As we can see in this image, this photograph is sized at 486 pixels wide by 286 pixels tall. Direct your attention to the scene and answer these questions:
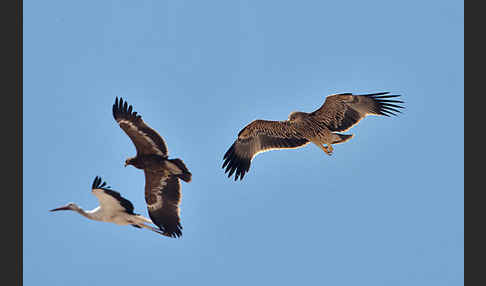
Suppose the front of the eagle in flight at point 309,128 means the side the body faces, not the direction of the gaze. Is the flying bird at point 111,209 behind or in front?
in front

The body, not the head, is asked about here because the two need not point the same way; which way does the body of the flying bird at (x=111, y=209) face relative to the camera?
to the viewer's left

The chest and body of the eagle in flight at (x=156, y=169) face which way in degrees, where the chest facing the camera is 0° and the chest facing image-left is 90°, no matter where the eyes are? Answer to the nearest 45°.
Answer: approximately 90°

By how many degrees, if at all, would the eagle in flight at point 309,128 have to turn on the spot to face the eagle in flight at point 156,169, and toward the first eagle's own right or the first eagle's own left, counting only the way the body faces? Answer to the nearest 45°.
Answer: approximately 45° to the first eagle's own right

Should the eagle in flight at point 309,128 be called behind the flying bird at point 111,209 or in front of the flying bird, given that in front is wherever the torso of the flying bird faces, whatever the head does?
behind

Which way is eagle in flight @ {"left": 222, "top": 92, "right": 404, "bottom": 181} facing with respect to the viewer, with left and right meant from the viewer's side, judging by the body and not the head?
facing the viewer and to the left of the viewer

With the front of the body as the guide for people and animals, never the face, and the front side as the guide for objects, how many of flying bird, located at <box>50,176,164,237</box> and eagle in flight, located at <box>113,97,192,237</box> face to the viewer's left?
2

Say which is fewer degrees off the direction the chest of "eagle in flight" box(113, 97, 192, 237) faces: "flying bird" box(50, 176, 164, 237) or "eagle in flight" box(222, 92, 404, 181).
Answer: the flying bird

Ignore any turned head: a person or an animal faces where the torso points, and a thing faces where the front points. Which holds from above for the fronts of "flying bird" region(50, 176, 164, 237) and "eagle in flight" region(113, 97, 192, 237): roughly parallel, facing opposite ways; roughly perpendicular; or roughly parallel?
roughly parallel
